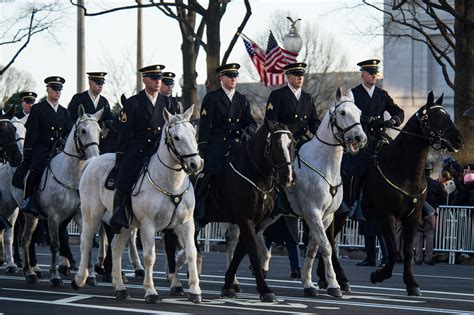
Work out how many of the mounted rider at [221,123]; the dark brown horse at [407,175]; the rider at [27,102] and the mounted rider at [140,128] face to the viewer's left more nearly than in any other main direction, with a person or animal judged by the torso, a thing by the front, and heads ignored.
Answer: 0

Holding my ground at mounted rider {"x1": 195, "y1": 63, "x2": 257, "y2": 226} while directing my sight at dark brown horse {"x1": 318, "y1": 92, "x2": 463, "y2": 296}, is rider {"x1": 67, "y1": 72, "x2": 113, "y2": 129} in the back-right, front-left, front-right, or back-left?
back-left

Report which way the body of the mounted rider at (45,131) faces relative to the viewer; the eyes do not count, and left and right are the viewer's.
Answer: facing the viewer and to the right of the viewer

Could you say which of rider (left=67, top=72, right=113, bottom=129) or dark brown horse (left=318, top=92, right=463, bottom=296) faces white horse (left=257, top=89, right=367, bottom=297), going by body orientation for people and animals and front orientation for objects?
the rider

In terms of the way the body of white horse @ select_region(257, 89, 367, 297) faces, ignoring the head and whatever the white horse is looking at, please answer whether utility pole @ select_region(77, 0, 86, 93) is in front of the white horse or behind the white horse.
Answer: behind

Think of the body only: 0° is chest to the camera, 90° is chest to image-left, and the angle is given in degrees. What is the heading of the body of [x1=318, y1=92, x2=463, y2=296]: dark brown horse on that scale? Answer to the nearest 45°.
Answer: approximately 315°

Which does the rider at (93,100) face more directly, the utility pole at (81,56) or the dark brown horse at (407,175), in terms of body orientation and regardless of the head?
the dark brown horse

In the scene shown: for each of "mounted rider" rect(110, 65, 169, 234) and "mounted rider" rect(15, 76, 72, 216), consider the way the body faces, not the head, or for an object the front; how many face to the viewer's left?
0

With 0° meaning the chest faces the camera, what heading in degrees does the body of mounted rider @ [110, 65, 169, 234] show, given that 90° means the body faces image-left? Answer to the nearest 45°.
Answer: approximately 315°

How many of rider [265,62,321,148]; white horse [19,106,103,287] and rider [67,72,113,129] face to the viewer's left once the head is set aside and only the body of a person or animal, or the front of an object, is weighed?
0

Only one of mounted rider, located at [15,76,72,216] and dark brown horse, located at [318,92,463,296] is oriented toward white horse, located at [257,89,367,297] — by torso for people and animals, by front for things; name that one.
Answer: the mounted rider

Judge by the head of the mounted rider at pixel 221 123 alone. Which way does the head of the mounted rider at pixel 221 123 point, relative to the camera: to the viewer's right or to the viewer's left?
to the viewer's right

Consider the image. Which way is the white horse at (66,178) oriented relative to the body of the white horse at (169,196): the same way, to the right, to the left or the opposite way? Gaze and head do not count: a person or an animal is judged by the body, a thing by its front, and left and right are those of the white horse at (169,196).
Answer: the same way

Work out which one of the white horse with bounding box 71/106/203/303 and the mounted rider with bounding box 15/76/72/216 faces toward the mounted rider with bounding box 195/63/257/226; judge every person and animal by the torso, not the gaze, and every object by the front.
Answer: the mounted rider with bounding box 15/76/72/216

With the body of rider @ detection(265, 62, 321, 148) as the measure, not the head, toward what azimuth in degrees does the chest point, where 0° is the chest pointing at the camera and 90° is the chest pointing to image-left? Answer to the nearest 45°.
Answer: approximately 315°

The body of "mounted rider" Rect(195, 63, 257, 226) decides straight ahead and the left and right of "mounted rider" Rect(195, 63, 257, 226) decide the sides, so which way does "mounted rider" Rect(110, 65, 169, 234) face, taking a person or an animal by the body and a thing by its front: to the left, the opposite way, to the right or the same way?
the same way

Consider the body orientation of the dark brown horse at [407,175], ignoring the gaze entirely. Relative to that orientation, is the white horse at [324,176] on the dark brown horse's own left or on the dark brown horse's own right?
on the dark brown horse's own right
